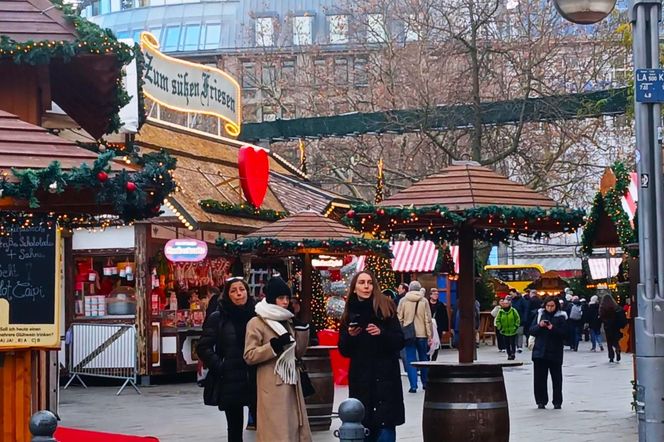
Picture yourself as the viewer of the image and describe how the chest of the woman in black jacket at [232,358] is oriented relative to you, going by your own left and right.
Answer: facing the viewer and to the right of the viewer

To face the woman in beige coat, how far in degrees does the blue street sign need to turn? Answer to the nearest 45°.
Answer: approximately 90° to its right

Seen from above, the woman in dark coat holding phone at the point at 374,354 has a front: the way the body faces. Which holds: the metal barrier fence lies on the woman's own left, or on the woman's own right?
on the woman's own right

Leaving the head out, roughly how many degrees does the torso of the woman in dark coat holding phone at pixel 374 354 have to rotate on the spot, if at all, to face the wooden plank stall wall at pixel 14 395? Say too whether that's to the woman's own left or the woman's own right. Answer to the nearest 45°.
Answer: approximately 45° to the woman's own right

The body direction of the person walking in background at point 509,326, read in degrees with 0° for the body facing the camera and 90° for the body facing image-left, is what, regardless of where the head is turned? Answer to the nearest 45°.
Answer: approximately 0°

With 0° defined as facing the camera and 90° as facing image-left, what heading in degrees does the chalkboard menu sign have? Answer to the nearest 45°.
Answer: approximately 0°

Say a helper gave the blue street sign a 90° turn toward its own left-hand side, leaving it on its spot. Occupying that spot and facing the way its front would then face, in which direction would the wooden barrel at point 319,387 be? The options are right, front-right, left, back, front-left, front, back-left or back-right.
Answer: back-left
